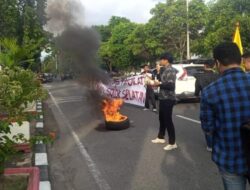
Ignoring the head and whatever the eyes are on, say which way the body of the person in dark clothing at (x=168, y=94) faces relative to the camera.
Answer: to the viewer's left

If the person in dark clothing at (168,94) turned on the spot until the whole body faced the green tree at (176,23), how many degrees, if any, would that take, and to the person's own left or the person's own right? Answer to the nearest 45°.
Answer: approximately 90° to the person's own right

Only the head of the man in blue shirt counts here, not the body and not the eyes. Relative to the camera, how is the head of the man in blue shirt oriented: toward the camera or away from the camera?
away from the camera

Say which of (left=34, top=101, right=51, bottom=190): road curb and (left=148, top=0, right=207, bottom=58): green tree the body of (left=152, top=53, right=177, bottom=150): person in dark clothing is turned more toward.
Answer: the road curb

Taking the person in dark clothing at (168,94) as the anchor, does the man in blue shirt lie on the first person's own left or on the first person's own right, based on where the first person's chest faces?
on the first person's own left

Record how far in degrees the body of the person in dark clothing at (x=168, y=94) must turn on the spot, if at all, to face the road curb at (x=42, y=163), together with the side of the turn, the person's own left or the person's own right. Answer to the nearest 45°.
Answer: approximately 45° to the person's own left

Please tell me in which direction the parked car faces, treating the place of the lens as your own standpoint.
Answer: facing away from the viewer and to the left of the viewer
